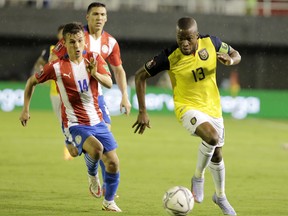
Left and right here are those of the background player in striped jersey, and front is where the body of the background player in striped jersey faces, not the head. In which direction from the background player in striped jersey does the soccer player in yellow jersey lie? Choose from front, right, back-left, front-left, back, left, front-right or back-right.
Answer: front-left

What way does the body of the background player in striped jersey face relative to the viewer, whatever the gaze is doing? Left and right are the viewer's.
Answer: facing the viewer

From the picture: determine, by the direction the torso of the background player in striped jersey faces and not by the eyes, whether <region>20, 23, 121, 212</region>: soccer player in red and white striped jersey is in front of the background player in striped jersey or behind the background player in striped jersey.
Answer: in front

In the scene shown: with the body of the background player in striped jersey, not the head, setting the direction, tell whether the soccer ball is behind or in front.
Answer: in front

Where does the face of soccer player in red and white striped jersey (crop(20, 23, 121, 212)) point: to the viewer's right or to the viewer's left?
to the viewer's right
